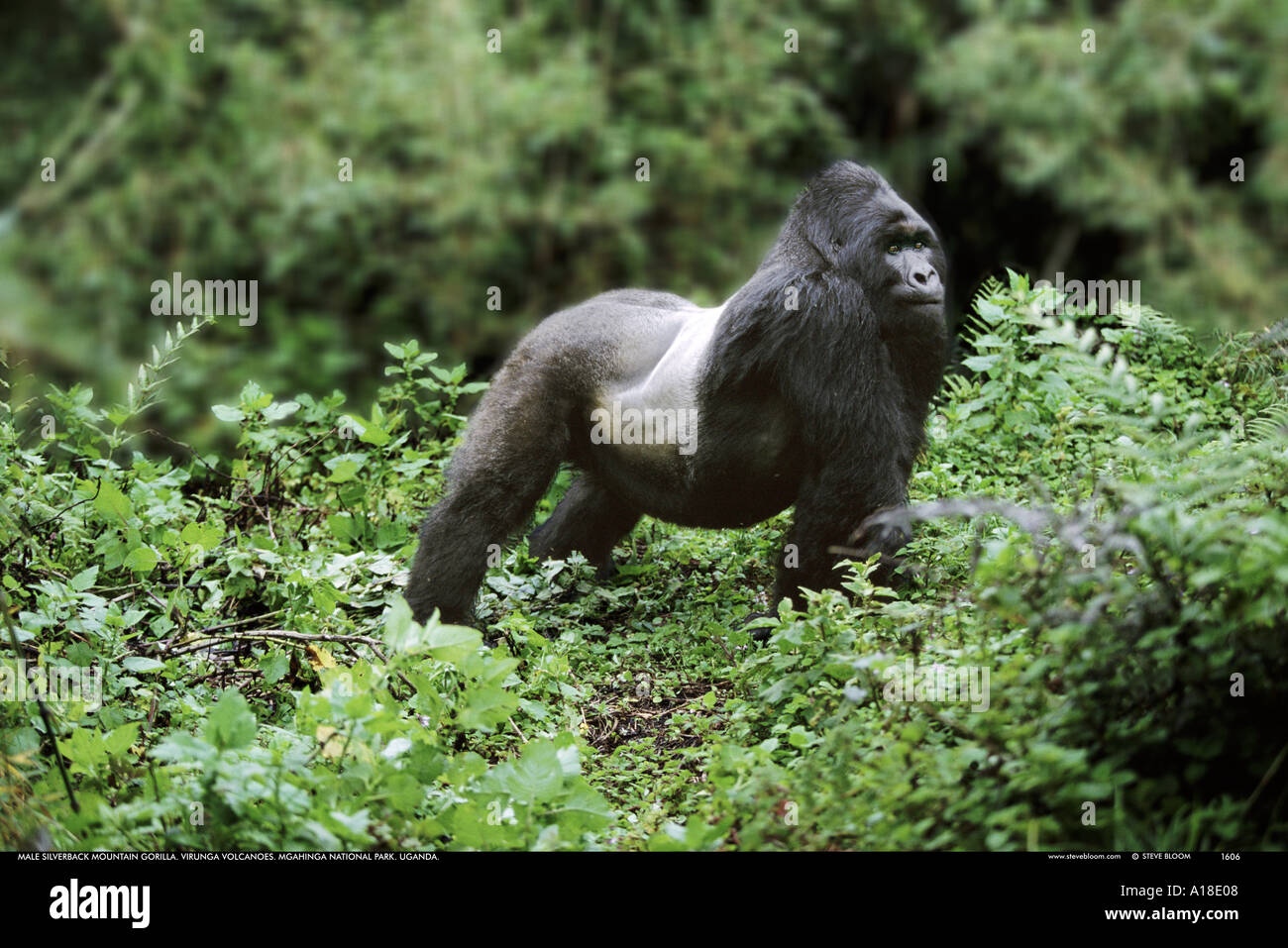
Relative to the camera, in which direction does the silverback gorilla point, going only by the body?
to the viewer's right
